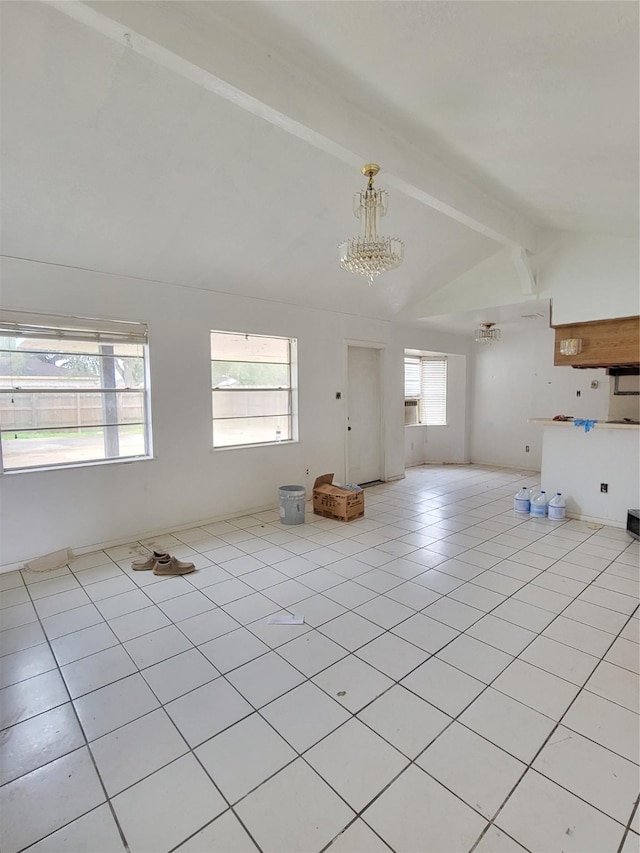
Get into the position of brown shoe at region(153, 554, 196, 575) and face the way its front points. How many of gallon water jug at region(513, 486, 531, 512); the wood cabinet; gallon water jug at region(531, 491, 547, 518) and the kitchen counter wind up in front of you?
4

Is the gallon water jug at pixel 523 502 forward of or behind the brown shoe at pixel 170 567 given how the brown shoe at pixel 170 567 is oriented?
forward

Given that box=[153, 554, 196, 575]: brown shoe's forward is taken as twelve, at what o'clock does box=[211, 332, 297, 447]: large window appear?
The large window is roughly at 10 o'clock from the brown shoe.

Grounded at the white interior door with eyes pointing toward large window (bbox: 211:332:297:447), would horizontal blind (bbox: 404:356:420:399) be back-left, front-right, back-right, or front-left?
back-right

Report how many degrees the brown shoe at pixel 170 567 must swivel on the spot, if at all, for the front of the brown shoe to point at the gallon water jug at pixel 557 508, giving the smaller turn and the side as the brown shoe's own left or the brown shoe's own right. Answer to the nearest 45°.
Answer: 0° — it already faces it

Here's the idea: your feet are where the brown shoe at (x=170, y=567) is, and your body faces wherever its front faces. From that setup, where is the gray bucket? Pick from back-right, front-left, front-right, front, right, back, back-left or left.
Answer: front-left

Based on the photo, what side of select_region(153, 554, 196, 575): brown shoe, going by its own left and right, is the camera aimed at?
right

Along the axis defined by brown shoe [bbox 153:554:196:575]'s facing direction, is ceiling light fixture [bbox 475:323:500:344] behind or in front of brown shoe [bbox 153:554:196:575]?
in front

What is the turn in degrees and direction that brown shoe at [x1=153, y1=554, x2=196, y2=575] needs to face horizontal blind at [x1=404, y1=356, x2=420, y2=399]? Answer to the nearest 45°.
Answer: approximately 45° to its left

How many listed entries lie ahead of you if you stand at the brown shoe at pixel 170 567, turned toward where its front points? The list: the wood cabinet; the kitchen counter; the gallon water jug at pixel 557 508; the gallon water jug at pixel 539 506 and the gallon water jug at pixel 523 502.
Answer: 5

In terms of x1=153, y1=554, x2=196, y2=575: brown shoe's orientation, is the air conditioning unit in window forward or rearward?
forward

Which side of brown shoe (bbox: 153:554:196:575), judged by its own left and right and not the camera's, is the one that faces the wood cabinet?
front
